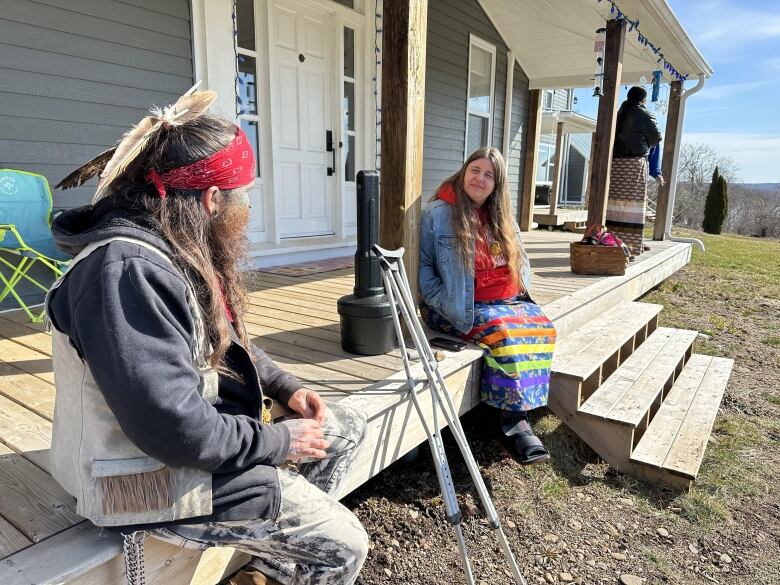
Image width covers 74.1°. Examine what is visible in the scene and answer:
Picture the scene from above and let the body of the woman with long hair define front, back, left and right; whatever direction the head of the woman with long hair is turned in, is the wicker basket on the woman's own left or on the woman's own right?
on the woman's own left

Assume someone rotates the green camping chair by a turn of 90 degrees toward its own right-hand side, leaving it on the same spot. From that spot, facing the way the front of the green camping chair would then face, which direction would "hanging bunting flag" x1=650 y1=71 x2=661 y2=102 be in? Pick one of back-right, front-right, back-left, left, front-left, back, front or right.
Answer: back-left

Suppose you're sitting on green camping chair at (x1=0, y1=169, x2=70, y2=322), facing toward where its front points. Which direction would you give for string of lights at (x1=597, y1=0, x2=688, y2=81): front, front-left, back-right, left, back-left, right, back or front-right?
front-left

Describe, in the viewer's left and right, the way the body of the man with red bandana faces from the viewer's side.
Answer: facing to the right of the viewer

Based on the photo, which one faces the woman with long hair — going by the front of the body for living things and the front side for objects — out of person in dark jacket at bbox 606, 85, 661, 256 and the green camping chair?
the green camping chair

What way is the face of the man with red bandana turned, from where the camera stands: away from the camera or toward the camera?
away from the camera

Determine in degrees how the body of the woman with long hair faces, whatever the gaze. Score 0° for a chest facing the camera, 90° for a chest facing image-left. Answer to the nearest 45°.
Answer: approximately 315°

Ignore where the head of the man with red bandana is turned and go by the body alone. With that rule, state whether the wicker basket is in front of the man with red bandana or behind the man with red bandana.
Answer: in front

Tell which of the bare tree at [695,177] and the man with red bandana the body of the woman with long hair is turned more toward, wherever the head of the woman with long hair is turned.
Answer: the man with red bandana

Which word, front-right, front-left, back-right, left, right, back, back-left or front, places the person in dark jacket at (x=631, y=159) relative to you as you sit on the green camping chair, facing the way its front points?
front-left

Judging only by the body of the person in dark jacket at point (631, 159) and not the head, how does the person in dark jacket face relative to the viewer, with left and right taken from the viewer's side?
facing away from the viewer and to the right of the viewer

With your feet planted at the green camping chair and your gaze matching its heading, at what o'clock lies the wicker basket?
The wicker basket is roughly at 11 o'clock from the green camping chair.

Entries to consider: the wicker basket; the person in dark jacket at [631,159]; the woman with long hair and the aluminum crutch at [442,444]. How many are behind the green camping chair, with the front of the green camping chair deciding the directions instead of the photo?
0

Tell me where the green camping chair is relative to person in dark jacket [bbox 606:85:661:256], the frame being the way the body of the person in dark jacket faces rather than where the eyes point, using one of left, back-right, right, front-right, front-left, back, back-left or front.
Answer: back

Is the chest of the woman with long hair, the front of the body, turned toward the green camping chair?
no

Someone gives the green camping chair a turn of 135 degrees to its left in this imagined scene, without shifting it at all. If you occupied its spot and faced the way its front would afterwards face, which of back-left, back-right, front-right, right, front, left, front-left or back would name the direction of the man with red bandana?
back

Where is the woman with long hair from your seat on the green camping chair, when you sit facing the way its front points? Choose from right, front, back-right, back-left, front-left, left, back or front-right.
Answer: front
